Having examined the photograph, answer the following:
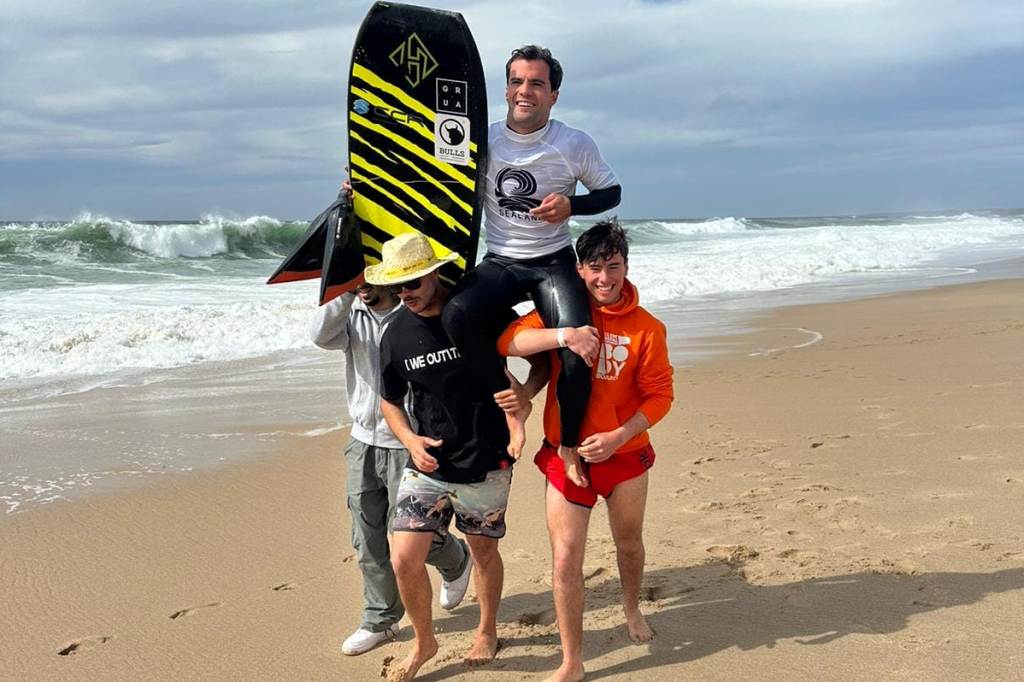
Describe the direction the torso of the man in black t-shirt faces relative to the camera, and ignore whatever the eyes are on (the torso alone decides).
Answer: toward the camera

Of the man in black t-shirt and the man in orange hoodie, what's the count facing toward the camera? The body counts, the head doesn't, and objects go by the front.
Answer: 2

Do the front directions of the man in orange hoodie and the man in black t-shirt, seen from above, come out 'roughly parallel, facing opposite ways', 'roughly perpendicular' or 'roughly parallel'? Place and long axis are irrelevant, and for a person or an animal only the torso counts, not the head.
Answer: roughly parallel

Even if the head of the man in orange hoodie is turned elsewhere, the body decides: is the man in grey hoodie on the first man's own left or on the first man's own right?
on the first man's own right
